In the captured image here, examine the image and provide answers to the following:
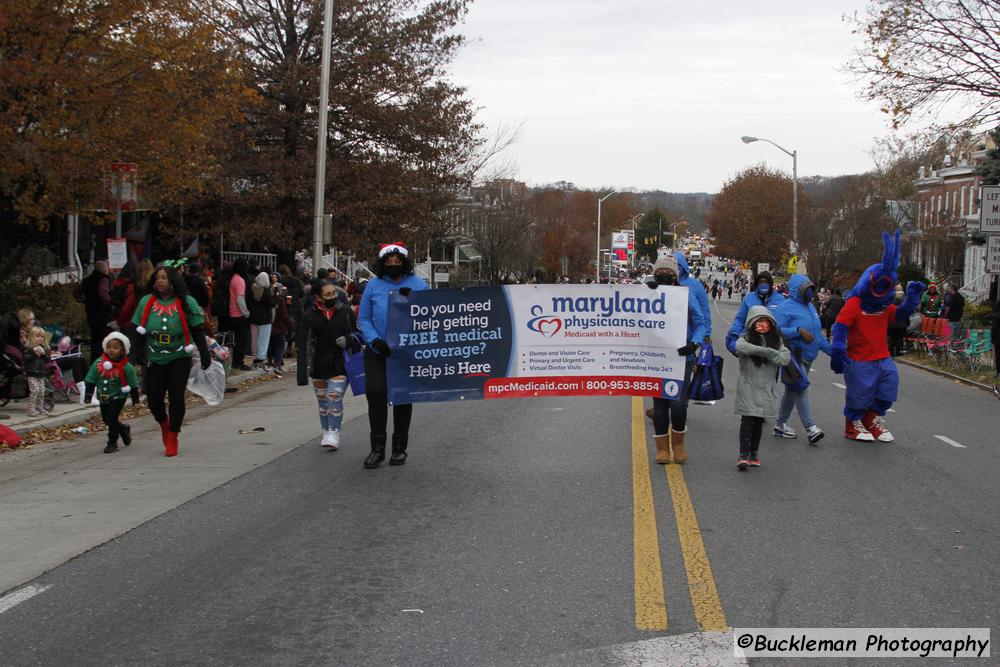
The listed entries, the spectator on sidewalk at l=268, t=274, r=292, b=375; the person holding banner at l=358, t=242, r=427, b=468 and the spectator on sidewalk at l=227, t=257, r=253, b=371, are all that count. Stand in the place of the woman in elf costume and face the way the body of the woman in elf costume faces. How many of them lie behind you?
2

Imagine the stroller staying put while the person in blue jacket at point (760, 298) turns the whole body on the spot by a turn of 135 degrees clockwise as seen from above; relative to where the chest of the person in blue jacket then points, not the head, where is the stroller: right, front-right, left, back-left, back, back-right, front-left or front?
front-left

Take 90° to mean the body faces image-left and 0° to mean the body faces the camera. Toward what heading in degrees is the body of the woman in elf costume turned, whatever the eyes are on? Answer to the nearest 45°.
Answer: approximately 0°

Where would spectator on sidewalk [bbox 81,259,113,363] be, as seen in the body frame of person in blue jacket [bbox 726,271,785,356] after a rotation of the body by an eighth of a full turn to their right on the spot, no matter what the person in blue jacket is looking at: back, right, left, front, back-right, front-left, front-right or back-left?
front-right

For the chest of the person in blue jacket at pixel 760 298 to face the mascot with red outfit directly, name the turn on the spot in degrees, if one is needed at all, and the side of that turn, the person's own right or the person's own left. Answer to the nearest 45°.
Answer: approximately 90° to the person's own left

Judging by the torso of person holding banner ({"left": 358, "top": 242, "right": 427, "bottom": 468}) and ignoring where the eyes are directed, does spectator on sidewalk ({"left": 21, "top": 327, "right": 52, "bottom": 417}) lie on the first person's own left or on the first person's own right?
on the first person's own right

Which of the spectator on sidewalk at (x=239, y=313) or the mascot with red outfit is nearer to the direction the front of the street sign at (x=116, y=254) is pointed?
the mascot with red outfit

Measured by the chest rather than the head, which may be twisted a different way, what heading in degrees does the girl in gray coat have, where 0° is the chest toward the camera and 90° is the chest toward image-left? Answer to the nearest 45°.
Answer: approximately 0°
